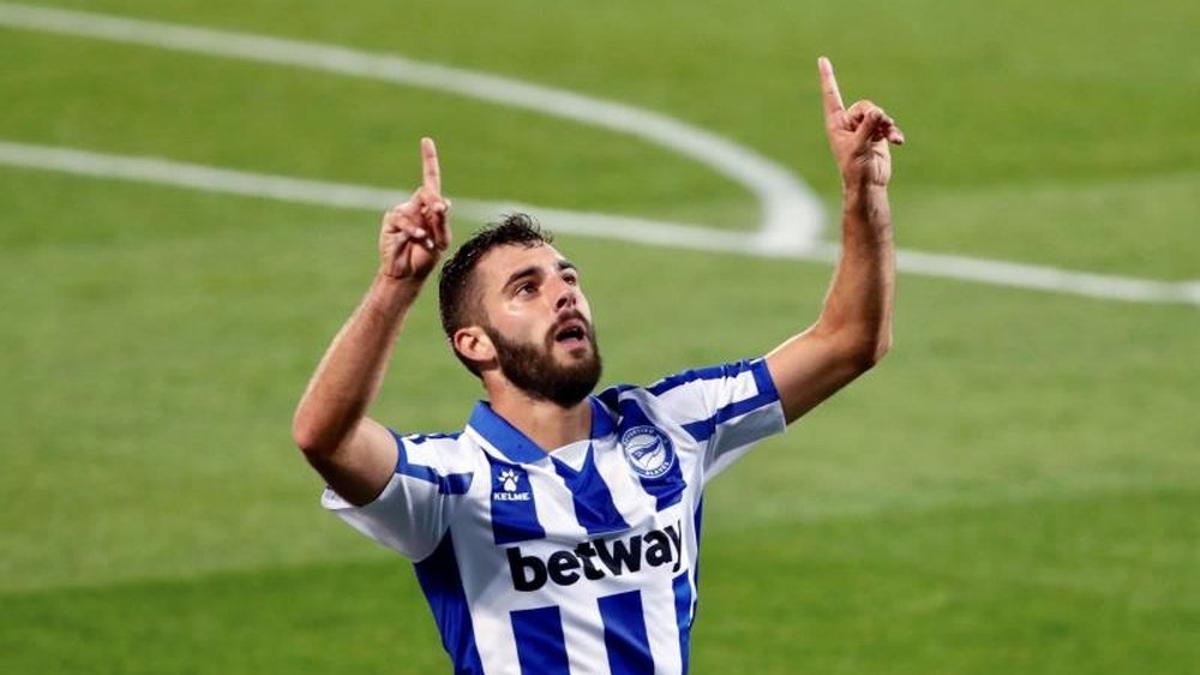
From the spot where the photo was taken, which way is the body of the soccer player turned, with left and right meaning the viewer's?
facing the viewer and to the right of the viewer

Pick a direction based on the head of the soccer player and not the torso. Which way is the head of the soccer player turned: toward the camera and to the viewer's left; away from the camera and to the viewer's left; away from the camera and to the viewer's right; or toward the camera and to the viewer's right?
toward the camera and to the viewer's right
